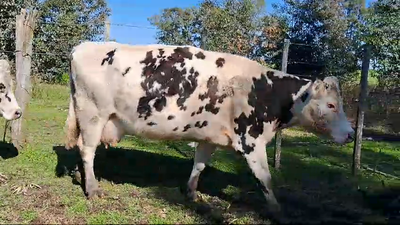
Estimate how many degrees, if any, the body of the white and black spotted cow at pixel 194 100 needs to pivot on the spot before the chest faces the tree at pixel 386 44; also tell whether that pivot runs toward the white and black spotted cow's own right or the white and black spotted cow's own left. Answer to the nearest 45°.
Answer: approximately 45° to the white and black spotted cow's own left

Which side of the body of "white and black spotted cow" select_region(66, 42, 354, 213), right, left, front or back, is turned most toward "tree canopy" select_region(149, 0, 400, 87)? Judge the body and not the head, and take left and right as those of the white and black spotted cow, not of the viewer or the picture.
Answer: left

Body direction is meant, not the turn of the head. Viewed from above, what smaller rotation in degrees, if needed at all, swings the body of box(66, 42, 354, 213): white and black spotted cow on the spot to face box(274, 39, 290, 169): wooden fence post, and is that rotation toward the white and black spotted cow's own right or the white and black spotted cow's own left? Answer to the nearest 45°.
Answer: approximately 45° to the white and black spotted cow's own left

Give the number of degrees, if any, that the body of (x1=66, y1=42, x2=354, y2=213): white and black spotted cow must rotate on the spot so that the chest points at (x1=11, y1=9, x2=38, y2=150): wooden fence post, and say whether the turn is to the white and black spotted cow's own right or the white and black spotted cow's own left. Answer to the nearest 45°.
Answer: approximately 135° to the white and black spotted cow's own left

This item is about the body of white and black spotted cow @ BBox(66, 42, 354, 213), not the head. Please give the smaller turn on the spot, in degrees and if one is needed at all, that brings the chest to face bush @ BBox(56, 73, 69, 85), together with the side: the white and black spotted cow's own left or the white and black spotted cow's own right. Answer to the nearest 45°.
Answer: approximately 135° to the white and black spotted cow's own left

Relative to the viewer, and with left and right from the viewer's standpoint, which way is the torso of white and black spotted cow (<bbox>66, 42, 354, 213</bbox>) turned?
facing to the right of the viewer

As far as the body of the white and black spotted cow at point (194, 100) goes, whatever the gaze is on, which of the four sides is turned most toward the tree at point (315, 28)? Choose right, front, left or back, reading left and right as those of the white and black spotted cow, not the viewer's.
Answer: left

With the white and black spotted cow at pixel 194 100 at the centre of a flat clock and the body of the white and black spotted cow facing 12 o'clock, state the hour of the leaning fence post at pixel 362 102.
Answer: The leaning fence post is roughly at 11 o'clock from the white and black spotted cow.
